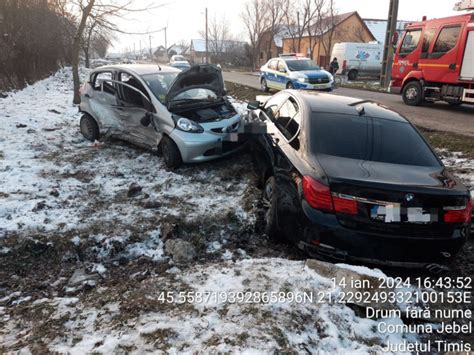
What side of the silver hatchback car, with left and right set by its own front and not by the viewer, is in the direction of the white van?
left

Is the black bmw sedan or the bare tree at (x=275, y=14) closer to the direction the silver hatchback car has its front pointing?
the black bmw sedan

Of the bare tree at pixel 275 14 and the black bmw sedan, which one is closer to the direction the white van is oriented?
the bare tree

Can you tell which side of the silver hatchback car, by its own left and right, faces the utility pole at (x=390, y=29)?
left

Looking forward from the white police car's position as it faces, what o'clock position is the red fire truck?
The red fire truck is roughly at 12 o'clock from the white police car.

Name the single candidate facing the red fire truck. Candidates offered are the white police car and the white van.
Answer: the white police car

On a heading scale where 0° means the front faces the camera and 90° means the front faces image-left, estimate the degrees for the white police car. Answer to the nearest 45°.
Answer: approximately 315°
